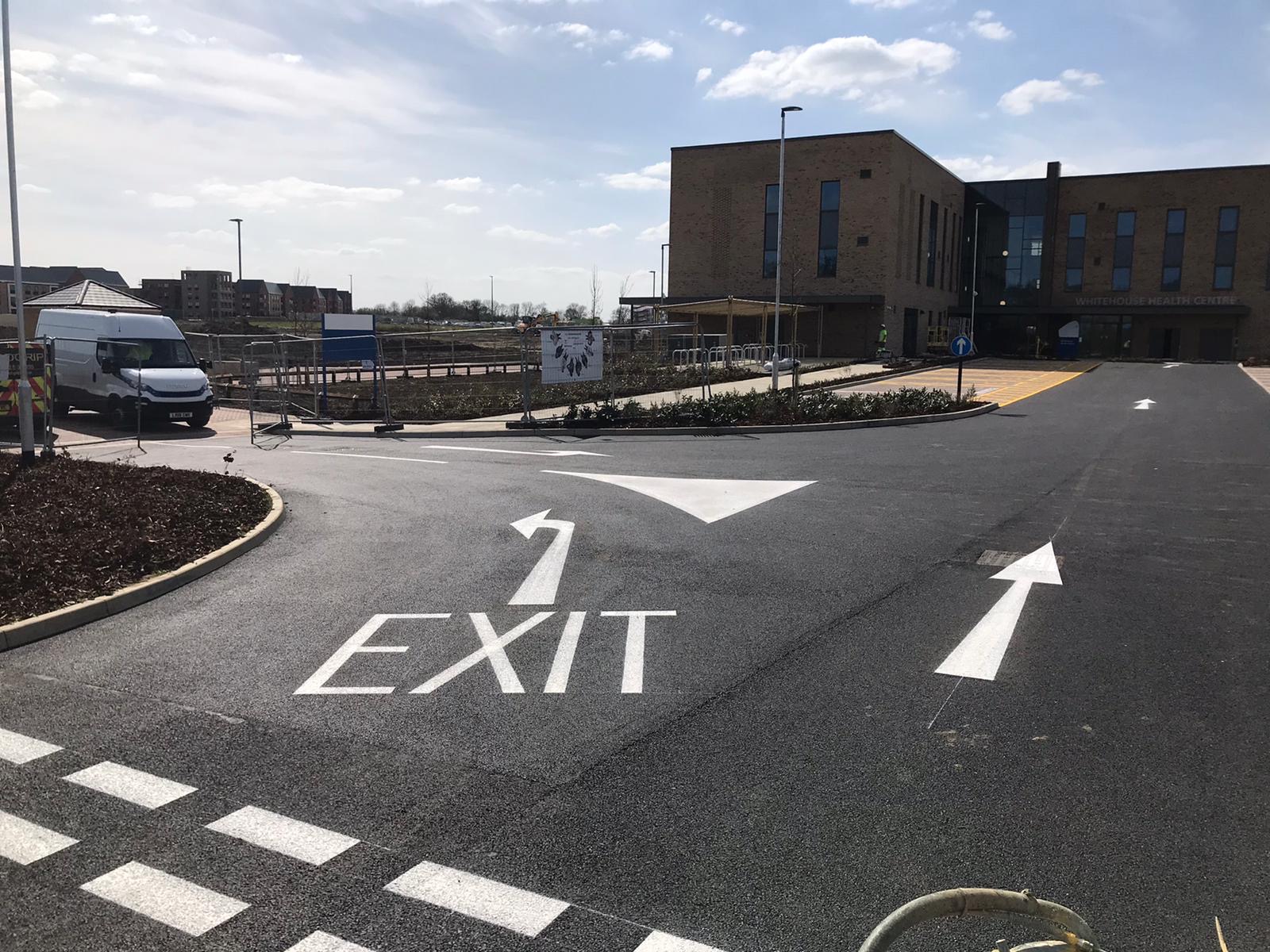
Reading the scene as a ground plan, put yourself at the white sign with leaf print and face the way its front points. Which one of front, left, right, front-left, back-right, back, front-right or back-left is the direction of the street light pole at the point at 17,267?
front-right

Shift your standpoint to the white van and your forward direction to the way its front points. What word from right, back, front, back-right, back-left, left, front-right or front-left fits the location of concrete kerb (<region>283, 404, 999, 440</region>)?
front

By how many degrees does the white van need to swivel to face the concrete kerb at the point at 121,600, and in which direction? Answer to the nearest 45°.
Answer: approximately 45° to its right

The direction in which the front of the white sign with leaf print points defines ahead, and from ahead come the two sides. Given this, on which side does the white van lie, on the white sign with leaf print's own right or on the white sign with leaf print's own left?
on the white sign with leaf print's own right

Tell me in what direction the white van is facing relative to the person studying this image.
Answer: facing the viewer and to the right of the viewer

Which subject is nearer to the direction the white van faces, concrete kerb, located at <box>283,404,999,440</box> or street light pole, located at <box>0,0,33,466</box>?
the concrete kerb

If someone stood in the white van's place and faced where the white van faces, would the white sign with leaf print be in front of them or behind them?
in front

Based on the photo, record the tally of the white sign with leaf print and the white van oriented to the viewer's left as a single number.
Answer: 0
